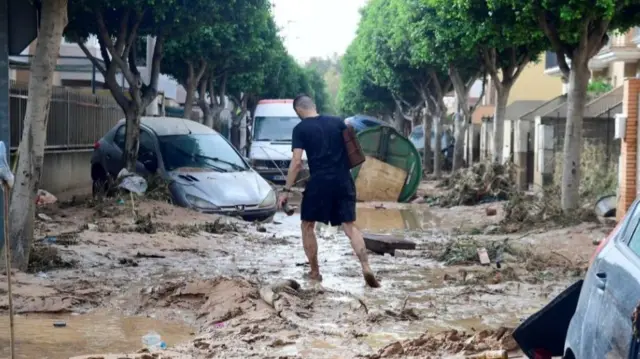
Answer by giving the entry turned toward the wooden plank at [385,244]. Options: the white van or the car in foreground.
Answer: the white van

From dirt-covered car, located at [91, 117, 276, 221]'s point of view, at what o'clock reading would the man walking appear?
The man walking is roughly at 1 o'clock from the dirt-covered car.

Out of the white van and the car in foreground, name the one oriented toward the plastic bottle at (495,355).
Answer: the white van

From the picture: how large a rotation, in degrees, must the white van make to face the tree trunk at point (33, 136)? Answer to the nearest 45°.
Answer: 0° — it already faces it

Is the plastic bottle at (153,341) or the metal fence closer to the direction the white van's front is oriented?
the plastic bottle

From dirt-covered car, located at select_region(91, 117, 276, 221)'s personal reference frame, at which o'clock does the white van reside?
The white van is roughly at 8 o'clock from the dirt-covered car.

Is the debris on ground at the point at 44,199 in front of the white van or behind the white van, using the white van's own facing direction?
in front

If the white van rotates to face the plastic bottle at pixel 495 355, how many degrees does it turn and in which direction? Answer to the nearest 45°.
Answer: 0° — it already faces it

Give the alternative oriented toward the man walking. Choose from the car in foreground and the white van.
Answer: the white van

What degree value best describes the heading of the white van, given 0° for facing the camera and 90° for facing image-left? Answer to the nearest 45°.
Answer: approximately 0°

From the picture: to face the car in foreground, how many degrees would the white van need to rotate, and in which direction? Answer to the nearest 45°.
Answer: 0° — it already faces it

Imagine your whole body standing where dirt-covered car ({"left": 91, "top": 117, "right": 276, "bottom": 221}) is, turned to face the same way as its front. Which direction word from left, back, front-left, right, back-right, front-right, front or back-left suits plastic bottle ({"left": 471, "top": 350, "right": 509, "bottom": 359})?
front-right
